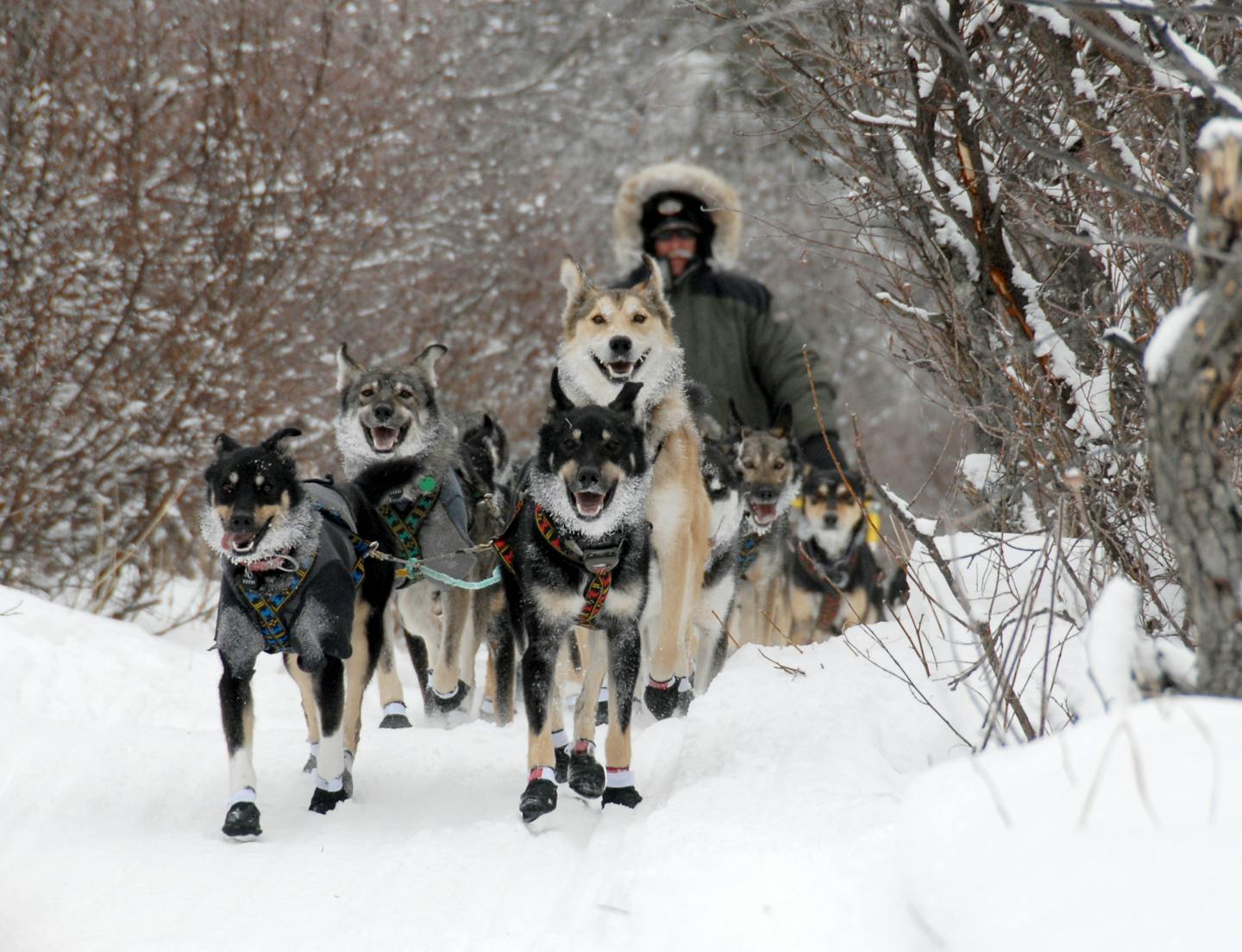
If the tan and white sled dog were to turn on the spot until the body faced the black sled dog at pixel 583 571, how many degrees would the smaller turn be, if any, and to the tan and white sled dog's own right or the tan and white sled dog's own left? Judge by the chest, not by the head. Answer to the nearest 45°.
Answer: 0° — it already faces it

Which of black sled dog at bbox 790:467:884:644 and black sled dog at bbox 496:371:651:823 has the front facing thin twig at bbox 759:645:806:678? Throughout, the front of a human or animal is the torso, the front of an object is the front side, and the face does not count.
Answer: black sled dog at bbox 790:467:884:644

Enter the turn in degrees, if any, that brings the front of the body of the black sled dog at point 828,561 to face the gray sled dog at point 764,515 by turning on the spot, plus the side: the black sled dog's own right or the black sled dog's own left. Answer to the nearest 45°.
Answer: approximately 45° to the black sled dog's own right

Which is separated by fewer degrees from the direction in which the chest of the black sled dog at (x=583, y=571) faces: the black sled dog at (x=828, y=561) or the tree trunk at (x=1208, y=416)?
the tree trunk

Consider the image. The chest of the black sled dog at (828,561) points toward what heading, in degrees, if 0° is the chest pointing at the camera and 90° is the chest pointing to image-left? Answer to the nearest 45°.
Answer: approximately 0°

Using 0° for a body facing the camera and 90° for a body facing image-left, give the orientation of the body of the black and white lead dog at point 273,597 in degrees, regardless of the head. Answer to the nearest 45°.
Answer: approximately 45°

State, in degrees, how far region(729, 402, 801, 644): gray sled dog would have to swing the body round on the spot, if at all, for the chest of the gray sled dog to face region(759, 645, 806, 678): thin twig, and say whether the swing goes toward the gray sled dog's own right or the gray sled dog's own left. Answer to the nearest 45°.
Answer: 0° — it already faces it

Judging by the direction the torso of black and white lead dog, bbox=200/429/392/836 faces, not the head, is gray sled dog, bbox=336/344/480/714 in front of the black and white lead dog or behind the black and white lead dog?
behind

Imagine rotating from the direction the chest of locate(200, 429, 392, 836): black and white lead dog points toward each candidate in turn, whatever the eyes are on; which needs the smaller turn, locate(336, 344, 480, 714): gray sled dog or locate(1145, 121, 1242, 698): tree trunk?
the tree trunk

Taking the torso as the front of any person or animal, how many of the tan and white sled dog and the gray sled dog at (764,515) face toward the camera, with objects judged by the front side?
2

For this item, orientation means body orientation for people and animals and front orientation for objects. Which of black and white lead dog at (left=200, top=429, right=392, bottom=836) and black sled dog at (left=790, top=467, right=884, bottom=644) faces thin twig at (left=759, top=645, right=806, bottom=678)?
the black sled dog
